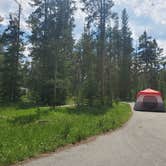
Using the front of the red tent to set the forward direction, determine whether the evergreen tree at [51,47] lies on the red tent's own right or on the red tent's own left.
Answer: on the red tent's own right

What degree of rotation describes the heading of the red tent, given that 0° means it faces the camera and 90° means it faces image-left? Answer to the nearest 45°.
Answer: approximately 0°

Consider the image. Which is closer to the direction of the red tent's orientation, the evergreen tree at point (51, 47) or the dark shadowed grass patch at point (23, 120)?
the dark shadowed grass patch
